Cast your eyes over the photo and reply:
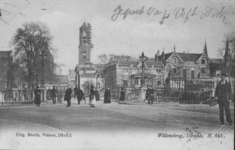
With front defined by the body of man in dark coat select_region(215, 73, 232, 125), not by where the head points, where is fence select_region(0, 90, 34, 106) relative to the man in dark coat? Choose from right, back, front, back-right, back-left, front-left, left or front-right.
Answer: right

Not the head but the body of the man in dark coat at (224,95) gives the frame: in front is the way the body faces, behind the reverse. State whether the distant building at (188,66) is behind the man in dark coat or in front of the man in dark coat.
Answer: behind

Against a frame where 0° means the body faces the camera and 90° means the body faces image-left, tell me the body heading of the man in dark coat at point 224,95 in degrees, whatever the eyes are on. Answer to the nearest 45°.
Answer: approximately 0°

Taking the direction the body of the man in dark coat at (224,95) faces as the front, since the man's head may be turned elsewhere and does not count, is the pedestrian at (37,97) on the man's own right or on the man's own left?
on the man's own right

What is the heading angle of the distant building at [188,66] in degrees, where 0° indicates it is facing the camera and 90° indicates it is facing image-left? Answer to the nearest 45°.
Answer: approximately 0°

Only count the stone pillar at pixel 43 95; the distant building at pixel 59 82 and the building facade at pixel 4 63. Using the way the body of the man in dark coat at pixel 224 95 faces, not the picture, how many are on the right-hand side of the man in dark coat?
3

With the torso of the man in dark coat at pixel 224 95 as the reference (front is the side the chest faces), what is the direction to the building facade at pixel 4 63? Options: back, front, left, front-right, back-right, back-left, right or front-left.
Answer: right

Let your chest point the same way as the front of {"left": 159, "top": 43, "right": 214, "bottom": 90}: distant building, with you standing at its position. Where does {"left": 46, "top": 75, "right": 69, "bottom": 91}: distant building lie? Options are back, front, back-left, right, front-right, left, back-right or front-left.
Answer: right

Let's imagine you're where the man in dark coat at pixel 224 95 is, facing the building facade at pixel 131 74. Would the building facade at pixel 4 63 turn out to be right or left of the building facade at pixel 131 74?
left

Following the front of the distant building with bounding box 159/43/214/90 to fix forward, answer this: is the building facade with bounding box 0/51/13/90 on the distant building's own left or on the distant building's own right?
on the distant building's own right

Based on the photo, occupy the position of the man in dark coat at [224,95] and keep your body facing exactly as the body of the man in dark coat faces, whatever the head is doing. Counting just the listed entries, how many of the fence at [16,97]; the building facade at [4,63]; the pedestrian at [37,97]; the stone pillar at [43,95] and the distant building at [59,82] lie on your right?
5
